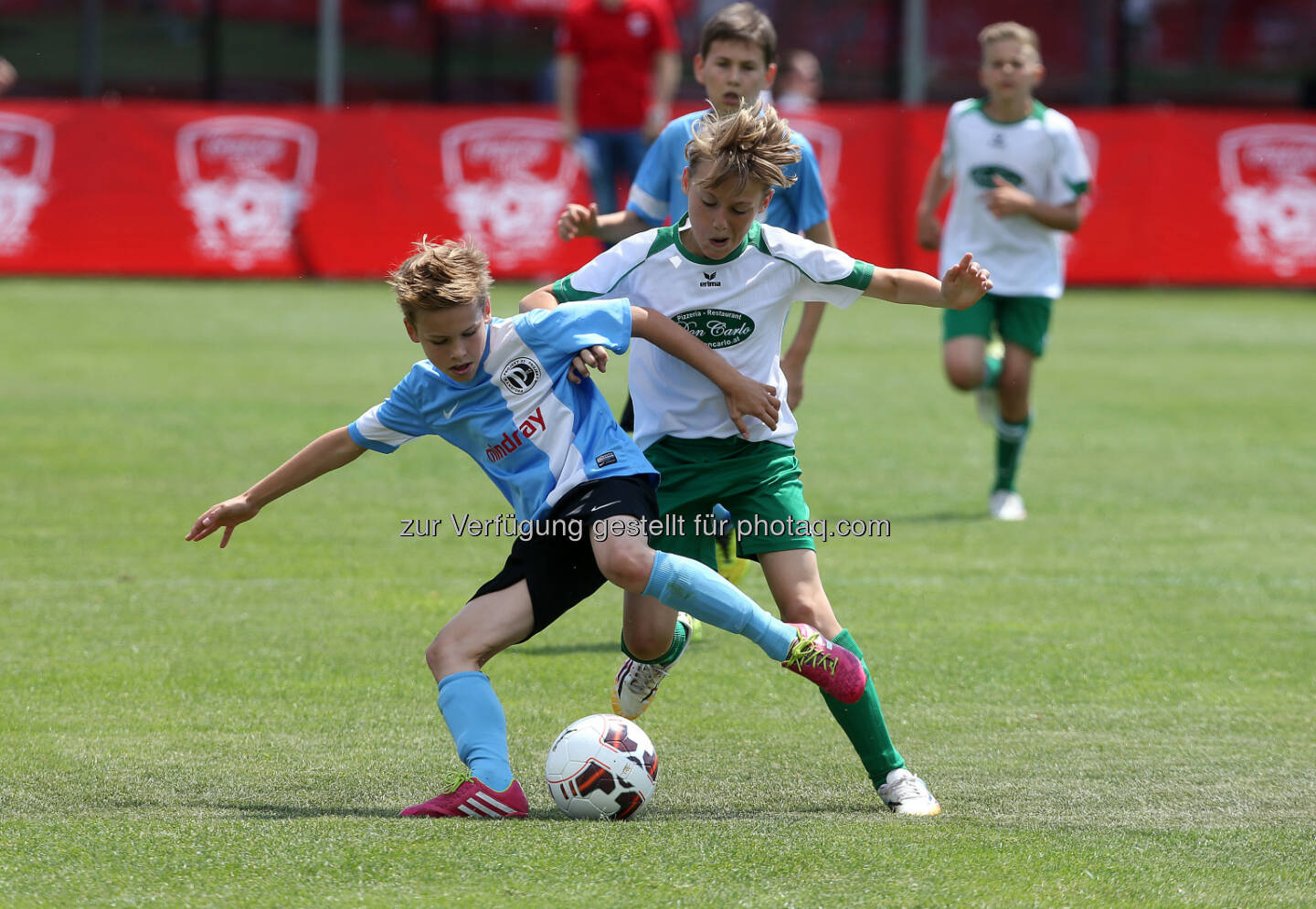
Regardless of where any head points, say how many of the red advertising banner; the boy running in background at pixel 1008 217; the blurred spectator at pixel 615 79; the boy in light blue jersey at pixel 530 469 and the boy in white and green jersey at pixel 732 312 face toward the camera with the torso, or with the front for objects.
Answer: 5

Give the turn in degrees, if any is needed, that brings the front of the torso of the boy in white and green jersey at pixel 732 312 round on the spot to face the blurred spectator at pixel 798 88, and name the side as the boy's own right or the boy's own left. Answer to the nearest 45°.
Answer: approximately 180°

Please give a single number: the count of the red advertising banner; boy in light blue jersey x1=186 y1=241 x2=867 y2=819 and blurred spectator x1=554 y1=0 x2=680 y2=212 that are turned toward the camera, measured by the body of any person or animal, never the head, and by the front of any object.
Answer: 3

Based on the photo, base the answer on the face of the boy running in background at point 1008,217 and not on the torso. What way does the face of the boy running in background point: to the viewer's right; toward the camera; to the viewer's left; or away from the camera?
toward the camera

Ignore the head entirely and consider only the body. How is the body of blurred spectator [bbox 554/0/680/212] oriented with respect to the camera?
toward the camera

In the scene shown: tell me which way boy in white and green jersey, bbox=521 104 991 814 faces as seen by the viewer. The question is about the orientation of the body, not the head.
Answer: toward the camera

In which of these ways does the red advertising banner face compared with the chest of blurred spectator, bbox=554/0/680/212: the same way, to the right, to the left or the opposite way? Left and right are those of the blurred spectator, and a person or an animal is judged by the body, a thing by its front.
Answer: the same way

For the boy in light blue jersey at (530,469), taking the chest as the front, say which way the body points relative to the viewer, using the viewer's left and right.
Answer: facing the viewer

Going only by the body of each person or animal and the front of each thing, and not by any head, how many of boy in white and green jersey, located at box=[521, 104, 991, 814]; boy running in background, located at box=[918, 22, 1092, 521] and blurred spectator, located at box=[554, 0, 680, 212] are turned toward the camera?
3

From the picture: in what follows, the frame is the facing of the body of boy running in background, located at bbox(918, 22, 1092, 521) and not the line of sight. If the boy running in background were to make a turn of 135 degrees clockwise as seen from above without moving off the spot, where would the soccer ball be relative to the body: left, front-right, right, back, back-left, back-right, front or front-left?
back-left

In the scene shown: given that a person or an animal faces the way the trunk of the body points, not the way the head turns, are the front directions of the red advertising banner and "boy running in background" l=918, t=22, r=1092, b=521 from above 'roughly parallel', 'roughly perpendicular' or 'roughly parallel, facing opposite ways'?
roughly parallel

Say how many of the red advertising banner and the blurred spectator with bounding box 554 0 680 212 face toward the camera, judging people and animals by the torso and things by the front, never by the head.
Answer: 2

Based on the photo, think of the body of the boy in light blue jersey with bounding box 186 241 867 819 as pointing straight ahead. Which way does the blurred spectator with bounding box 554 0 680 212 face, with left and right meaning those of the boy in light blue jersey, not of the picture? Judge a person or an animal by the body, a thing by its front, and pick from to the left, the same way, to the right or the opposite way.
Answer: the same way

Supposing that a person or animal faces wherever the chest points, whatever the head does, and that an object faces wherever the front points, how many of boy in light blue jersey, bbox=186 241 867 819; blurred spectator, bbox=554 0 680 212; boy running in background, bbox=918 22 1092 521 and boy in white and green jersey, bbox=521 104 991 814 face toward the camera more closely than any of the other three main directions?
4

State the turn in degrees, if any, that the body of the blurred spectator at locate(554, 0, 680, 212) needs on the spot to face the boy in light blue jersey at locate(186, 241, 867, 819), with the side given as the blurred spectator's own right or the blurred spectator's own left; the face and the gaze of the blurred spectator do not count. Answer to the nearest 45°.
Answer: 0° — they already face them
